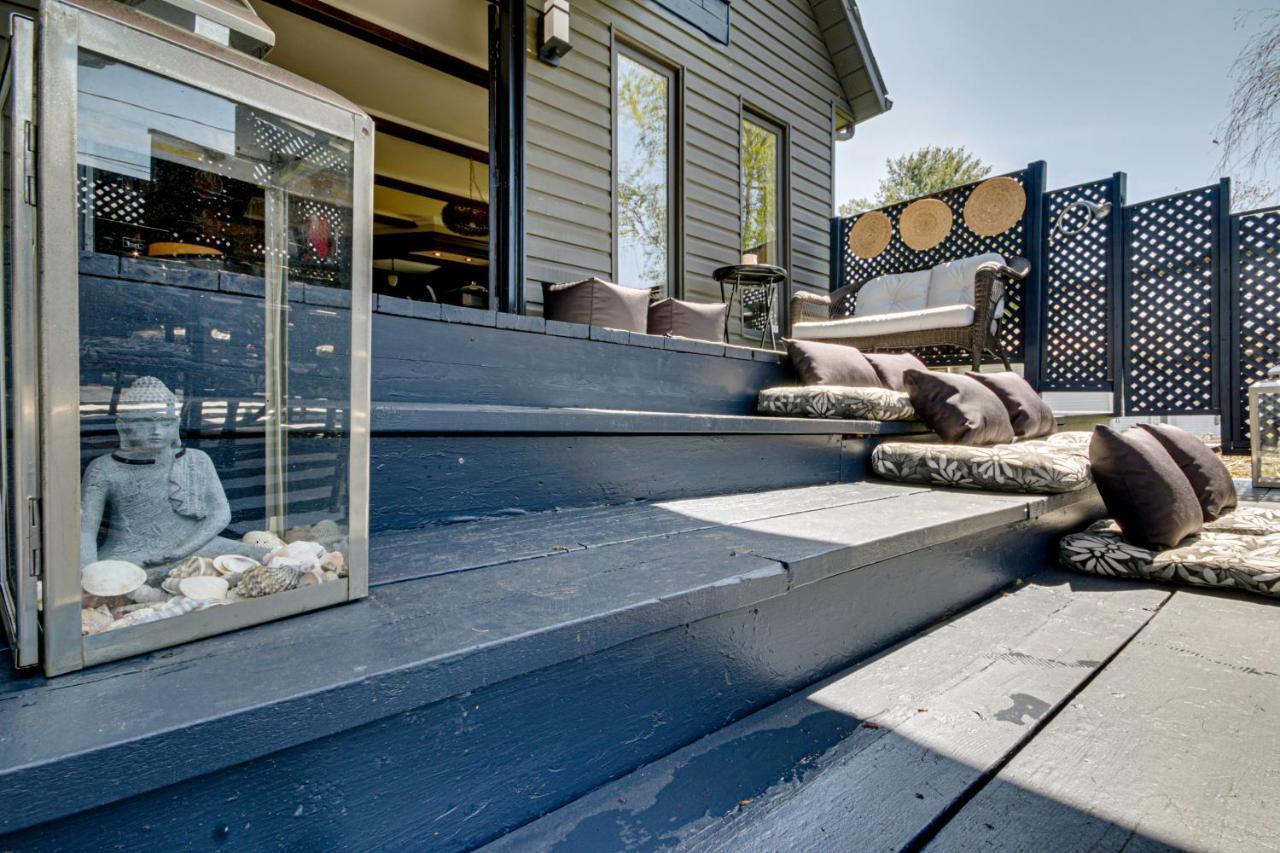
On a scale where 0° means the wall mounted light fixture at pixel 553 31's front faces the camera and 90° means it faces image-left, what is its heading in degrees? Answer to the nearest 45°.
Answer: approximately 315°

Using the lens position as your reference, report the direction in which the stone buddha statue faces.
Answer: facing the viewer

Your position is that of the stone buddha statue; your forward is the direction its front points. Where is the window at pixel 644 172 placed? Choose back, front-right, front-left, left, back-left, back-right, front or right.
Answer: back-left

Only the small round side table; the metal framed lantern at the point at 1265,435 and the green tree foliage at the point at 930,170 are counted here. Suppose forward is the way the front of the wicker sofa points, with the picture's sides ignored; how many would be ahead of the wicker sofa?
1

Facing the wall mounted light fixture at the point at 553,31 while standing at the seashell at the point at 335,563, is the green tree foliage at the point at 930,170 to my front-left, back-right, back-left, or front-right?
front-right

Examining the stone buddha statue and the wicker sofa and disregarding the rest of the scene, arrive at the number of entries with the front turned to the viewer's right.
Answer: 0

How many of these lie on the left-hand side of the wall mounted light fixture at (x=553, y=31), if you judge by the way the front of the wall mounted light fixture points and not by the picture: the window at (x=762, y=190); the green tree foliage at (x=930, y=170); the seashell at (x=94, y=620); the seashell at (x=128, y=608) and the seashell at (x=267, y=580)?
2

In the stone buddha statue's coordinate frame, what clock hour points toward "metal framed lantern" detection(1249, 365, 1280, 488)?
The metal framed lantern is roughly at 9 o'clock from the stone buddha statue.

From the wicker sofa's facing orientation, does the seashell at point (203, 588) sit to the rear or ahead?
ahead

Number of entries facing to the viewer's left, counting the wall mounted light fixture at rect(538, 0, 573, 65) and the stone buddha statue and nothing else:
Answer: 0

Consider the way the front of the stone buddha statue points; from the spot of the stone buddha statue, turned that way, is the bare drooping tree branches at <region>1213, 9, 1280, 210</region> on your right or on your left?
on your left

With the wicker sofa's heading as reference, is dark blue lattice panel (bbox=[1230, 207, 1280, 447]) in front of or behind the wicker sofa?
behind

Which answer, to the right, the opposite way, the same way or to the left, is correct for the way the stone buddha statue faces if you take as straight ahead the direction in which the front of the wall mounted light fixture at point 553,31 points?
the same way

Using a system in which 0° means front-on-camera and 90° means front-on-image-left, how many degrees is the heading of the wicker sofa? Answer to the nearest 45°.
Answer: approximately 45°

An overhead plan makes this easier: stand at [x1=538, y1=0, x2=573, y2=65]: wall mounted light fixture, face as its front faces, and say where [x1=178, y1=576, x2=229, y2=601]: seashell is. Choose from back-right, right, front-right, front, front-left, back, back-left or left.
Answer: front-right
